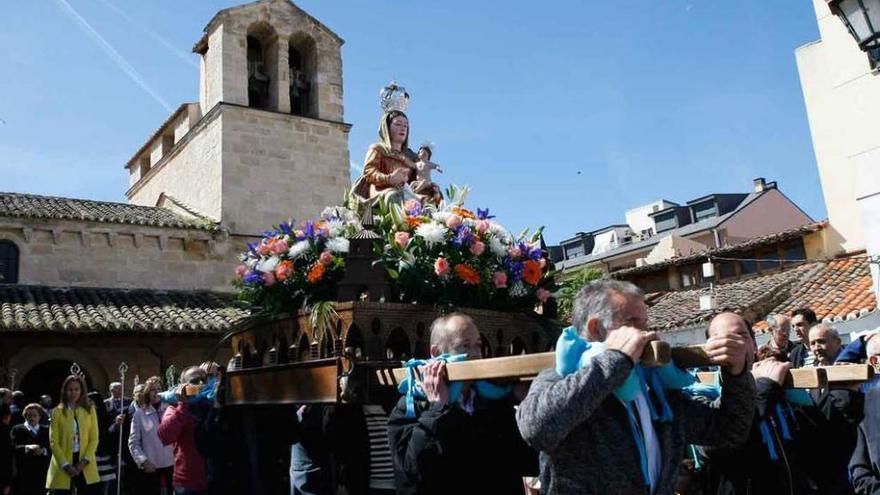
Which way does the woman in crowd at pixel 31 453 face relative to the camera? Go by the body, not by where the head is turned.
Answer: toward the camera

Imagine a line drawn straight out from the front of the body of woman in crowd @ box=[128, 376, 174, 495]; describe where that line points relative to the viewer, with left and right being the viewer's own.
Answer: facing the viewer and to the right of the viewer

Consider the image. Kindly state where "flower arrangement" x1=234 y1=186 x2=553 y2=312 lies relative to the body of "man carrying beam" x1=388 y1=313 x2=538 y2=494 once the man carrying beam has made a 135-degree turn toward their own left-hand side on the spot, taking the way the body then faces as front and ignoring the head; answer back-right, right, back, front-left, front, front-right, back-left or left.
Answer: front

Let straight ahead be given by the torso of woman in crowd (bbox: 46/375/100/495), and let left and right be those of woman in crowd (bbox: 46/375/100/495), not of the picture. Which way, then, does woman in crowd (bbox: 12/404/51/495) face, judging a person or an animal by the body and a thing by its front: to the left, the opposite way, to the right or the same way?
the same way

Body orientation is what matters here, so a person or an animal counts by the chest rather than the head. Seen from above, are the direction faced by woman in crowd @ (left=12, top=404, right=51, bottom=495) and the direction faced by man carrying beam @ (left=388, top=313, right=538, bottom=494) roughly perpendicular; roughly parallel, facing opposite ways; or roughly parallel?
roughly parallel

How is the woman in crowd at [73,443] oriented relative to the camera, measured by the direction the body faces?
toward the camera

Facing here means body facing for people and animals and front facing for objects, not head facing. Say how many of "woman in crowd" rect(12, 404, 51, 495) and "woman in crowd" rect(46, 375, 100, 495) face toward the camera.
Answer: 2

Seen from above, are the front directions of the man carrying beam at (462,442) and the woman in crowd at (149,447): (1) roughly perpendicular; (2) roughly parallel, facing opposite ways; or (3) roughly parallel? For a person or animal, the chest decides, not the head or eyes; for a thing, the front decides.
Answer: roughly parallel

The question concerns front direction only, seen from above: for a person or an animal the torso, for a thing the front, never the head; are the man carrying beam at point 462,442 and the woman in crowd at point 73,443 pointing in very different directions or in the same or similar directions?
same or similar directions

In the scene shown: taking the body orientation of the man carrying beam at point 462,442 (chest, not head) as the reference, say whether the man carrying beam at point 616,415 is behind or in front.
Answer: in front

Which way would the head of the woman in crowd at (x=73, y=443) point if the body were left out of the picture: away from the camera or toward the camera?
toward the camera
